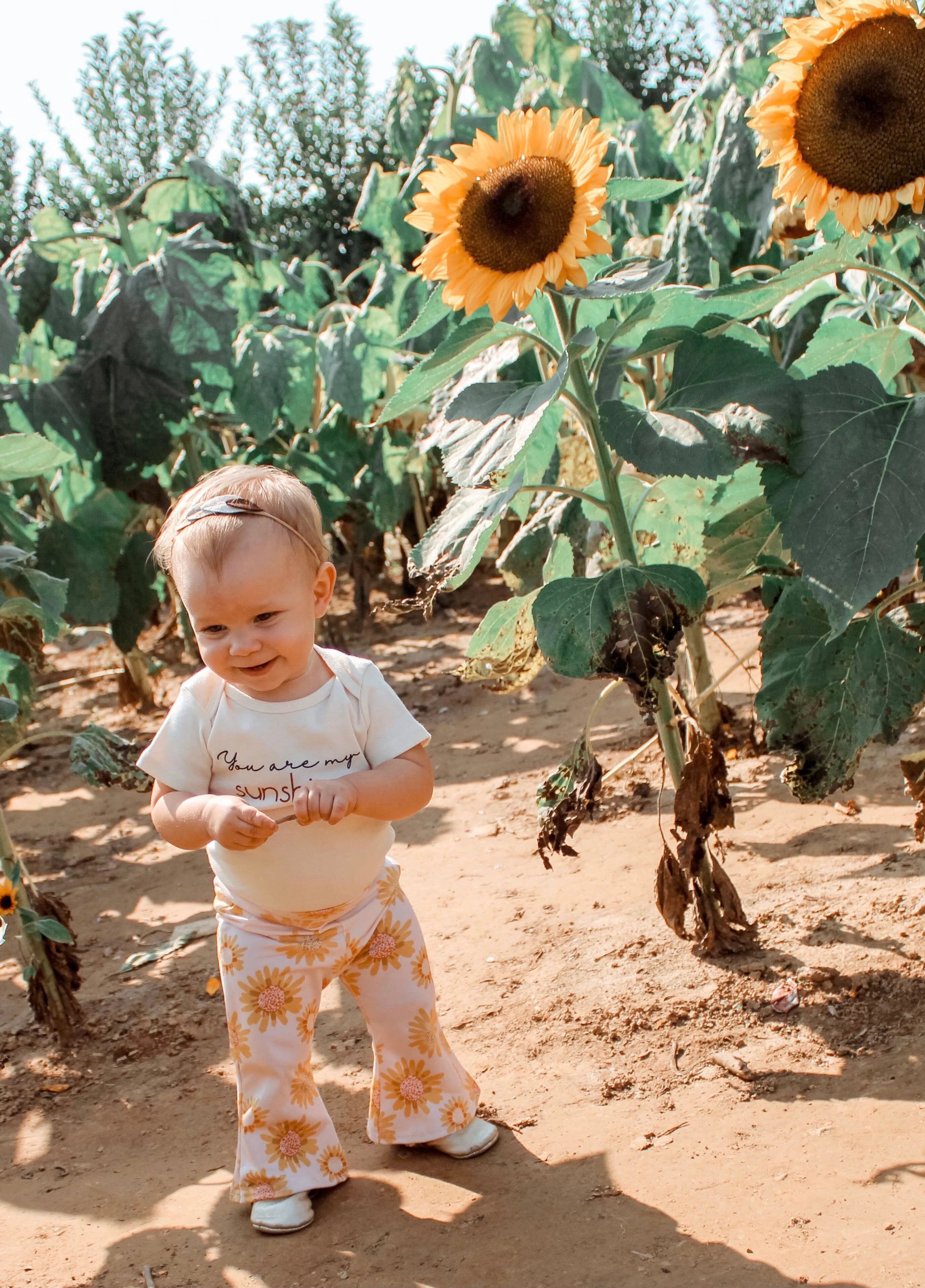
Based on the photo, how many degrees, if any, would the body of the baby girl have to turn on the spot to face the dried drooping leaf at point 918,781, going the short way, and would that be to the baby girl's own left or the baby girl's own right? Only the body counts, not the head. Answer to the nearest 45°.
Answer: approximately 90° to the baby girl's own left

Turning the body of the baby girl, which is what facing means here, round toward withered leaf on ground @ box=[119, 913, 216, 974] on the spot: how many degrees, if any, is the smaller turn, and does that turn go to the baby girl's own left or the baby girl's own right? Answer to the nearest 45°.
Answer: approximately 180°

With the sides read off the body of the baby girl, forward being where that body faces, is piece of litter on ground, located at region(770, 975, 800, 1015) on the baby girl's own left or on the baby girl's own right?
on the baby girl's own left

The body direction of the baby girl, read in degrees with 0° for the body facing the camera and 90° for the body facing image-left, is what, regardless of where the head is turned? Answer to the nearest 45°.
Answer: approximately 0°

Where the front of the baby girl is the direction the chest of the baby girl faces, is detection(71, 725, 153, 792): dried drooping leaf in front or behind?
behind

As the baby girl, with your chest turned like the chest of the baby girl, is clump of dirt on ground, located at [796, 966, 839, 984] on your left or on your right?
on your left
